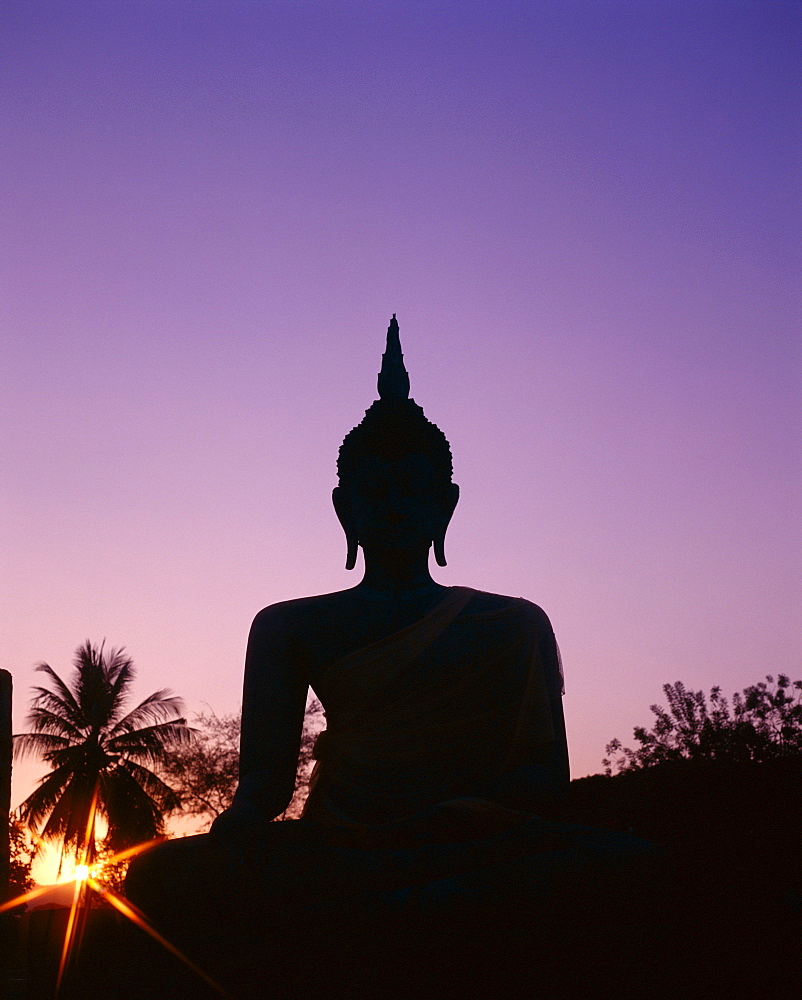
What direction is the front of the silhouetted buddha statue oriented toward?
toward the camera

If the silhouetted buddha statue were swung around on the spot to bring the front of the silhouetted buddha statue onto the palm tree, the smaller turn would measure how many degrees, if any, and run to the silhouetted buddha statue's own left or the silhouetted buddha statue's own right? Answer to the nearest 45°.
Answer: approximately 180°
